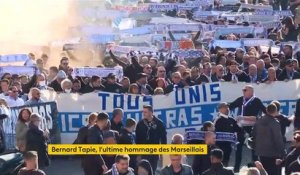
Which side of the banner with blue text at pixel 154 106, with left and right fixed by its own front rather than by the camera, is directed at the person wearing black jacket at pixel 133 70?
back

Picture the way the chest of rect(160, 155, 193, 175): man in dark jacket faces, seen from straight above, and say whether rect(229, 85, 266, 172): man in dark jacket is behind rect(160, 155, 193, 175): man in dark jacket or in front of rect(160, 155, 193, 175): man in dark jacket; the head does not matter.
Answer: behind

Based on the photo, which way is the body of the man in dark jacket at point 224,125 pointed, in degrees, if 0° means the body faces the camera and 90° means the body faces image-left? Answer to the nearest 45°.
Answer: approximately 315°

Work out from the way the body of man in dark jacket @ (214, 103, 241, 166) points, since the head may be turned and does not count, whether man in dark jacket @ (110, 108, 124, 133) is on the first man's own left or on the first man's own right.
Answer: on the first man's own right

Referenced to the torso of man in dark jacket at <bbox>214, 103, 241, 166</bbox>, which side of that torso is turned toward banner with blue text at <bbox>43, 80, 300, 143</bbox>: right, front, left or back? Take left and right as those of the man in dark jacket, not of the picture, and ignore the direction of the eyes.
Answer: back

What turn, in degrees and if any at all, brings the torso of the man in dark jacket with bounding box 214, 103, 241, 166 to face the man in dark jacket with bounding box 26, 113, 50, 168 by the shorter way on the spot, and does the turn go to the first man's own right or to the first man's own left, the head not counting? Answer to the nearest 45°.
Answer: approximately 135° to the first man's own right

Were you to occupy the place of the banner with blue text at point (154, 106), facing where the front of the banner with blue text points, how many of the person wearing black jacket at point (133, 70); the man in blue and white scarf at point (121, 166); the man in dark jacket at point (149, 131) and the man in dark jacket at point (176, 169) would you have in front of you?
3
